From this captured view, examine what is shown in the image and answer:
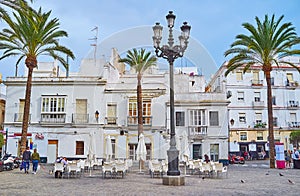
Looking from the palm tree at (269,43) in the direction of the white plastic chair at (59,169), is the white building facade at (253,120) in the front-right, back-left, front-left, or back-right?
back-right

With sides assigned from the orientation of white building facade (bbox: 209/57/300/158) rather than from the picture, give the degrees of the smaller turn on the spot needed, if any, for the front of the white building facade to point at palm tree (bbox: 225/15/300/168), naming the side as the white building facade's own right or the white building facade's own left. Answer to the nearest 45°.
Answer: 0° — it already faces it

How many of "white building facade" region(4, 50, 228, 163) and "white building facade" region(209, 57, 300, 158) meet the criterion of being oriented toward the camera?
2

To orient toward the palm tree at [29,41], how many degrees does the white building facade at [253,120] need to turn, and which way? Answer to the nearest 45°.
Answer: approximately 45° to its right

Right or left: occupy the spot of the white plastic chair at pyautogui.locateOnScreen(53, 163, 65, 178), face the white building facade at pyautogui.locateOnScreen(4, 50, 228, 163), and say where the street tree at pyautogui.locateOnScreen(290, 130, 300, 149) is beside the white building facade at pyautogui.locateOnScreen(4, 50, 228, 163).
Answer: right

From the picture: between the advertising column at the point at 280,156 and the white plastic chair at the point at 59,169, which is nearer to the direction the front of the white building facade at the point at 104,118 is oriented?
the white plastic chair

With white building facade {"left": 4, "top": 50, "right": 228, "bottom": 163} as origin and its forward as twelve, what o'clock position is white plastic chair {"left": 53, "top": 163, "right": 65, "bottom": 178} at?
The white plastic chair is roughly at 12 o'clock from the white building facade.

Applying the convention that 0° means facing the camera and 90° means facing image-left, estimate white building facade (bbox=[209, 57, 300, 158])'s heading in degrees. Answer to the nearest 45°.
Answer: approximately 0°

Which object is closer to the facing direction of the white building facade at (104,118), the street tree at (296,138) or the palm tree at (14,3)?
the palm tree

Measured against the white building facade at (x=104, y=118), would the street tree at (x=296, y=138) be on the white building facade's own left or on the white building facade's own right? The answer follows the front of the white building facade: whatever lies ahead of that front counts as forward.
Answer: on the white building facade's own left

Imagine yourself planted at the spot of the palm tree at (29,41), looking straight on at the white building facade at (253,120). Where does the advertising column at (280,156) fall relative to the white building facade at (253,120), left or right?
right

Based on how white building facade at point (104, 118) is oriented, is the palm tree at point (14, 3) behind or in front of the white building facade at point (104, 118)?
in front

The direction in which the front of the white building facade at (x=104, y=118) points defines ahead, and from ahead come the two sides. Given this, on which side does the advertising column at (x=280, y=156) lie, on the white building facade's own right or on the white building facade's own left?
on the white building facade's own left
